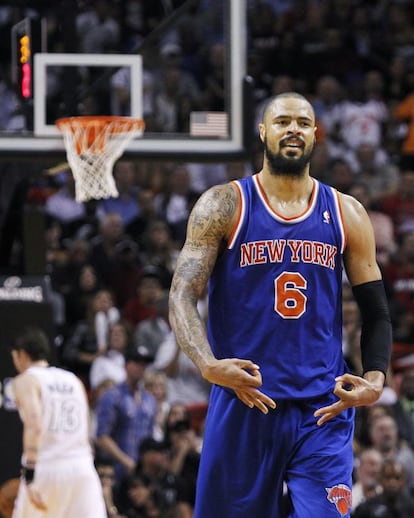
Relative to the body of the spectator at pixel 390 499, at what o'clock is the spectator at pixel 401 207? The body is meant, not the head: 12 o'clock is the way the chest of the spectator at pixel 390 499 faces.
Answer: the spectator at pixel 401 207 is roughly at 6 o'clock from the spectator at pixel 390 499.

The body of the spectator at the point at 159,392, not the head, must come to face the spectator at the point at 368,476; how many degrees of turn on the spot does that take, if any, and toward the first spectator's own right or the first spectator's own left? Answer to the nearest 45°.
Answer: approximately 45° to the first spectator's own left

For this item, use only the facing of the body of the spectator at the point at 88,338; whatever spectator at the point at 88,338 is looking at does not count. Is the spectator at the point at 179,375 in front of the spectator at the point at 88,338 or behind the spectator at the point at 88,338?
in front

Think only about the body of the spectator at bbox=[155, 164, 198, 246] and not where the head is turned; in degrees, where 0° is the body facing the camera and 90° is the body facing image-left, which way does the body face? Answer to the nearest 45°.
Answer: approximately 0°

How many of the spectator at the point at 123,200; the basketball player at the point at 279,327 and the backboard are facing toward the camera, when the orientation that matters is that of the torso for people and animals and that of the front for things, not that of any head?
3

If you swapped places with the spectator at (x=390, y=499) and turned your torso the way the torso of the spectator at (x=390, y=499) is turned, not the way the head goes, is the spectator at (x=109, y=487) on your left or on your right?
on your right

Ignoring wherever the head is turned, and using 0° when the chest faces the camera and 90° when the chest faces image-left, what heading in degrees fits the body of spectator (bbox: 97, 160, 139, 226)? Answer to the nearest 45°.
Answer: approximately 0°

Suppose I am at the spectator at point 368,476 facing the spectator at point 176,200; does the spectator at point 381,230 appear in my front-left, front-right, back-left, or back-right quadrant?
front-right

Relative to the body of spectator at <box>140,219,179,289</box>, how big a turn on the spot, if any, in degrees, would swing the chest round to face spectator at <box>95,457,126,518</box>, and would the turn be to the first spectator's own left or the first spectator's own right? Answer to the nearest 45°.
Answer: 0° — they already face them

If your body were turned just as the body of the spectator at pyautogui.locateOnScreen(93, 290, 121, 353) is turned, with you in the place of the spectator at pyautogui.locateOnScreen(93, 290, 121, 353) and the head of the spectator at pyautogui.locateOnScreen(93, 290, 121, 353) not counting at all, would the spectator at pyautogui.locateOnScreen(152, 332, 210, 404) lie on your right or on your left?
on your left

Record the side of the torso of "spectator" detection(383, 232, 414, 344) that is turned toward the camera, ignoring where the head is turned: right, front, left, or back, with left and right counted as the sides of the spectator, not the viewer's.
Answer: front

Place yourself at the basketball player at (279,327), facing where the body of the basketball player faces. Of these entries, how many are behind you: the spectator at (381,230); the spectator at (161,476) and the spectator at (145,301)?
3

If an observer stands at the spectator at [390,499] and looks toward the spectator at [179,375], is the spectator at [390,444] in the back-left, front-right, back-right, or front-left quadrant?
front-right

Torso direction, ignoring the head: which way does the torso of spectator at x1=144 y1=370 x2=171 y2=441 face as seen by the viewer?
toward the camera

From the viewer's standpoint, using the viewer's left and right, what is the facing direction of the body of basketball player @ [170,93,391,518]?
facing the viewer
